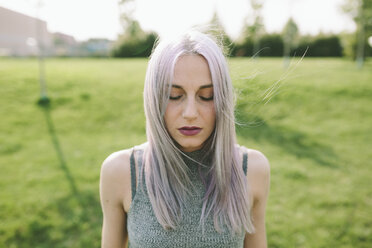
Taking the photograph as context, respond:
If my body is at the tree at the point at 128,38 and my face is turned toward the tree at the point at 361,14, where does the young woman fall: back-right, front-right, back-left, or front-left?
front-right

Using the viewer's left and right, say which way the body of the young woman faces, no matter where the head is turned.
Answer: facing the viewer

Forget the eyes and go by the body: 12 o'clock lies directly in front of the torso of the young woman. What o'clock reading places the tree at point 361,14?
The tree is roughly at 7 o'clock from the young woman.

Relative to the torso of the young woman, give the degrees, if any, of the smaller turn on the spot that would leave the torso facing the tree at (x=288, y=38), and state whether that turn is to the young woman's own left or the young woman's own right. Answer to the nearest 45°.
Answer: approximately 180°

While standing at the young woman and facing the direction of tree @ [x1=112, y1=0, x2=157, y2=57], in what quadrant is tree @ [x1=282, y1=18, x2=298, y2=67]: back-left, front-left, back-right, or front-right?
front-right

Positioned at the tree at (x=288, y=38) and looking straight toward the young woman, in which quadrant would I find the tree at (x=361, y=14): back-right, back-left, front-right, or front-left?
front-left

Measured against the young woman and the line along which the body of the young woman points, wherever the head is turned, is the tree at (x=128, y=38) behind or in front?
behind
